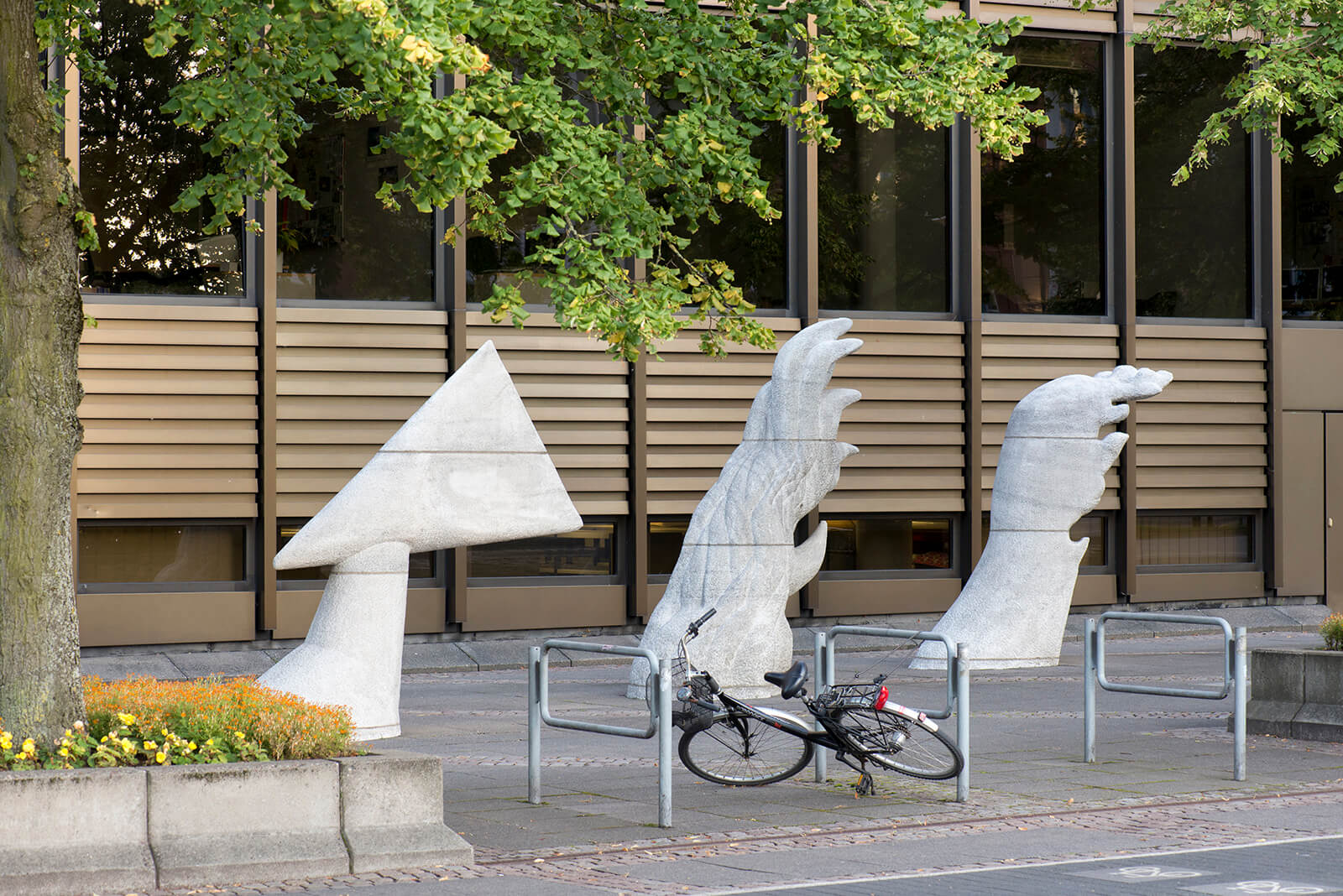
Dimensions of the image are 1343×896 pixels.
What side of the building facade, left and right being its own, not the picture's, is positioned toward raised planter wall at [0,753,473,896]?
front

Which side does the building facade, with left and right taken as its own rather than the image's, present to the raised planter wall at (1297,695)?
front

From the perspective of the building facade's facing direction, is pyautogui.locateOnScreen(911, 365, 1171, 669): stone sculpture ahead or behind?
ahead

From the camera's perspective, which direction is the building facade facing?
toward the camera

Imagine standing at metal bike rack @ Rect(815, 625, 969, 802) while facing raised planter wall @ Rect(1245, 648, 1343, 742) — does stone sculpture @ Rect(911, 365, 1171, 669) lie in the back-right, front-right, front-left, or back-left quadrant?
front-left

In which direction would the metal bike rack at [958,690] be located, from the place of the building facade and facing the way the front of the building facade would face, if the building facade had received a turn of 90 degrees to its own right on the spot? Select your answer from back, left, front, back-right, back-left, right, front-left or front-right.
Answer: left

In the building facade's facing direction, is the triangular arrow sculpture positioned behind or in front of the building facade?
in front

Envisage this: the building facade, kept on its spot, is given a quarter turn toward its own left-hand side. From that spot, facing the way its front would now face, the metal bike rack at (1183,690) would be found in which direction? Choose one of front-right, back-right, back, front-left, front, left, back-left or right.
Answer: right
